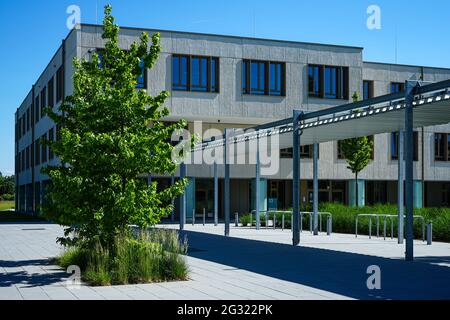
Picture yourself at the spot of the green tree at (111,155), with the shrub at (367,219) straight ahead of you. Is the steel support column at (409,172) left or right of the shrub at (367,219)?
right

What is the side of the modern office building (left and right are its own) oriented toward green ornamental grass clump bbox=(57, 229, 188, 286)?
front

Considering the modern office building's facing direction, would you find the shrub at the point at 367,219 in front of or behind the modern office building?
in front

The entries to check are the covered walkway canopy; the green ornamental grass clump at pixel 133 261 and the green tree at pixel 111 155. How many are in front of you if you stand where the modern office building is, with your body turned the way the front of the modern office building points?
3

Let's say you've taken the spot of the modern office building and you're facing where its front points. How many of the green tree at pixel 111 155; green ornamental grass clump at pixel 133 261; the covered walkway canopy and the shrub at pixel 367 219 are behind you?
0

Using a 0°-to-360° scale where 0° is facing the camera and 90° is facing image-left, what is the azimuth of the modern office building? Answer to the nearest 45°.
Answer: approximately 0°

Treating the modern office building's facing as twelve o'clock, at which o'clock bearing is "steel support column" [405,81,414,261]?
The steel support column is roughly at 12 o'clock from the modern office building.

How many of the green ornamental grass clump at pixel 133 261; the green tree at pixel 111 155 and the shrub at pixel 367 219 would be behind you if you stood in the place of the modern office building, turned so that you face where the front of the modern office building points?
0

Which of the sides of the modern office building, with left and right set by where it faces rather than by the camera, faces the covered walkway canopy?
front
